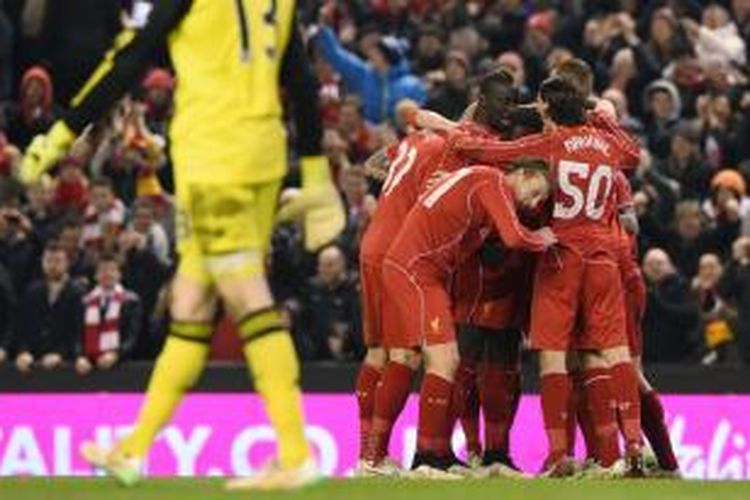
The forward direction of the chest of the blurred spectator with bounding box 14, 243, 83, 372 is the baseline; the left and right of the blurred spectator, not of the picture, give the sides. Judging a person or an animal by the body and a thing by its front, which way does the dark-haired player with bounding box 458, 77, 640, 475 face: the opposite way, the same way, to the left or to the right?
the opposite way

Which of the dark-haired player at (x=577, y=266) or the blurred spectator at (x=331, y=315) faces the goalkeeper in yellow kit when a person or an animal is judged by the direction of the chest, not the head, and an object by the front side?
the blurred spectator

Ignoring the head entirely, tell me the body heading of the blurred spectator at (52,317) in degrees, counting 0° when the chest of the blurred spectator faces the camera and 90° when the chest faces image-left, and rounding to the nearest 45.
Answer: approximately 0°

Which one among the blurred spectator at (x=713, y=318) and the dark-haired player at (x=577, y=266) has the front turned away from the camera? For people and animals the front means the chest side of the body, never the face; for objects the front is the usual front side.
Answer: the dark-haired player

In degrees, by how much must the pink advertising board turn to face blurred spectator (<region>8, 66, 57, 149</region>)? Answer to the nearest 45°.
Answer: approximately 135° to its right

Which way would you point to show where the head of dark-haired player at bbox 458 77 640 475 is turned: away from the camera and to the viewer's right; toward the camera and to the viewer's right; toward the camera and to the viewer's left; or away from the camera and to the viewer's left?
away from the camera and to the viewer's left

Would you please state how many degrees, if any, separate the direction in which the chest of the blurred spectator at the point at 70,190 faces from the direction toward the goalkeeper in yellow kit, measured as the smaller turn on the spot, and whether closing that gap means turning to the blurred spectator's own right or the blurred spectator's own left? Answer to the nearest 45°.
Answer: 0° — they already face them
